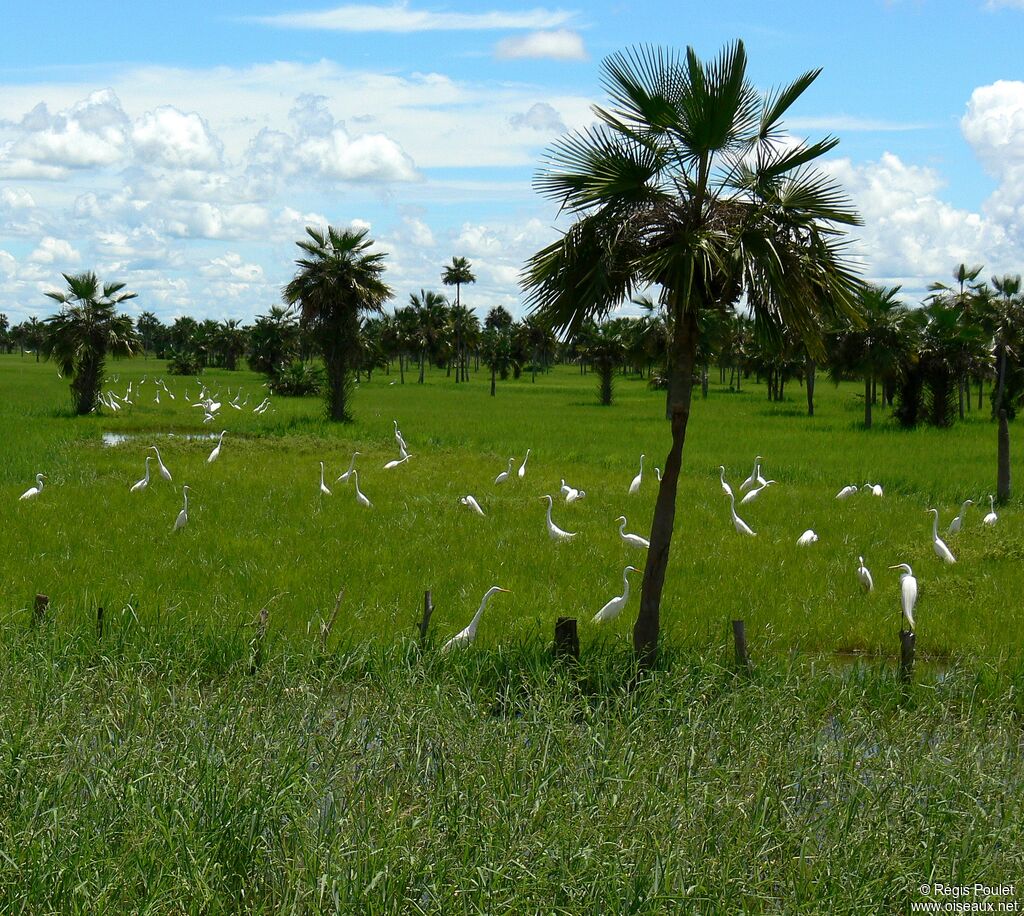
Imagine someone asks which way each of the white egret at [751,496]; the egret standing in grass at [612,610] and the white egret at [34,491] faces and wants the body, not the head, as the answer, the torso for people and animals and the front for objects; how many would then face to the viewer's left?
0

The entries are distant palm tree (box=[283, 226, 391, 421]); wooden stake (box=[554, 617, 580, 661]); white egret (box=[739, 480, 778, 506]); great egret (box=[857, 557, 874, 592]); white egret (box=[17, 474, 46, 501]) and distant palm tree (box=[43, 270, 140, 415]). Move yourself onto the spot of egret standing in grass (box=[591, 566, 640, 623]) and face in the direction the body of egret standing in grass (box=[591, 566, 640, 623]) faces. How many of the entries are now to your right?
1

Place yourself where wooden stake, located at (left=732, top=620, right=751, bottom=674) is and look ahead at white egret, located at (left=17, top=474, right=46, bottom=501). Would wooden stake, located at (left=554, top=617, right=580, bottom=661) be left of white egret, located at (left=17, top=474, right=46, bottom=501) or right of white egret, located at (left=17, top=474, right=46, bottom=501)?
left

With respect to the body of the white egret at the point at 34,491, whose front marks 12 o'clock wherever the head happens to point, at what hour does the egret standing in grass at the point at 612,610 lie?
The egret standing in grass is roughly at 2 o'clock from the white egret.

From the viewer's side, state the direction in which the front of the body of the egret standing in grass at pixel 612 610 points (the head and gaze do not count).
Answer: to the viewer's right

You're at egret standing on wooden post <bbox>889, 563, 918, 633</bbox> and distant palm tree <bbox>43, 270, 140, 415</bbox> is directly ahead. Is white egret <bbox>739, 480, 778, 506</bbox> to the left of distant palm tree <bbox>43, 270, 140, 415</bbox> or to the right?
right

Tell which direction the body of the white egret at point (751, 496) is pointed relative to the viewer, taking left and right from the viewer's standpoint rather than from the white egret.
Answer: facing to the right of the viewer

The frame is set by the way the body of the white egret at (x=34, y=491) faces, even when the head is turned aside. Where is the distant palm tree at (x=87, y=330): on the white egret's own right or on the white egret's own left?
on the white egret's own left

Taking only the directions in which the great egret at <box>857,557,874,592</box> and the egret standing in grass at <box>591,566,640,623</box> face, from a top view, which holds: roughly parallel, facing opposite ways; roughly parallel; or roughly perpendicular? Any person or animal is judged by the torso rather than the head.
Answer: roughly parallel, facing opposite ways

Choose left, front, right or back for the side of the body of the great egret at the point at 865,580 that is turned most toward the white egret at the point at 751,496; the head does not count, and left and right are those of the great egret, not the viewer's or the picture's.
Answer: right

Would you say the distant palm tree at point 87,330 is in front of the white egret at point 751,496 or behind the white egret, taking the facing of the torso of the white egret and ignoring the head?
behind

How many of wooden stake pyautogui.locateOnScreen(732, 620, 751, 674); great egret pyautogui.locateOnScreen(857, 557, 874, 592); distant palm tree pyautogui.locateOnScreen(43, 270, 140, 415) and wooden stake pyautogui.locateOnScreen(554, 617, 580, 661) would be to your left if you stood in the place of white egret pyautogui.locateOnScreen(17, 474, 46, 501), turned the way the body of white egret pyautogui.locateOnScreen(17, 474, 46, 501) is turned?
1

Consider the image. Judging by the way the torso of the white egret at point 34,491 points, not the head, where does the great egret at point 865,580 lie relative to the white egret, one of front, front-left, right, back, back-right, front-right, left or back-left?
front-right

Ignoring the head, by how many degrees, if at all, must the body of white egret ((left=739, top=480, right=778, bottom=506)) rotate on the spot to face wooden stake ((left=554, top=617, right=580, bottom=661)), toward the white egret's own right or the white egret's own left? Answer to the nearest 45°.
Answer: approximately 90° to the white egret's own right

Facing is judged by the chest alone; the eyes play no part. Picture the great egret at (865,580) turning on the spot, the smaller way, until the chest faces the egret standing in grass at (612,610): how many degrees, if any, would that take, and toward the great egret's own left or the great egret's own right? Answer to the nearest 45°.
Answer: approximately 45° to the great egret's own left

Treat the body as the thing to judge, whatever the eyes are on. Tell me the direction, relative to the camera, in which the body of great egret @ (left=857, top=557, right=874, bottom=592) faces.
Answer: to the viewer's left
